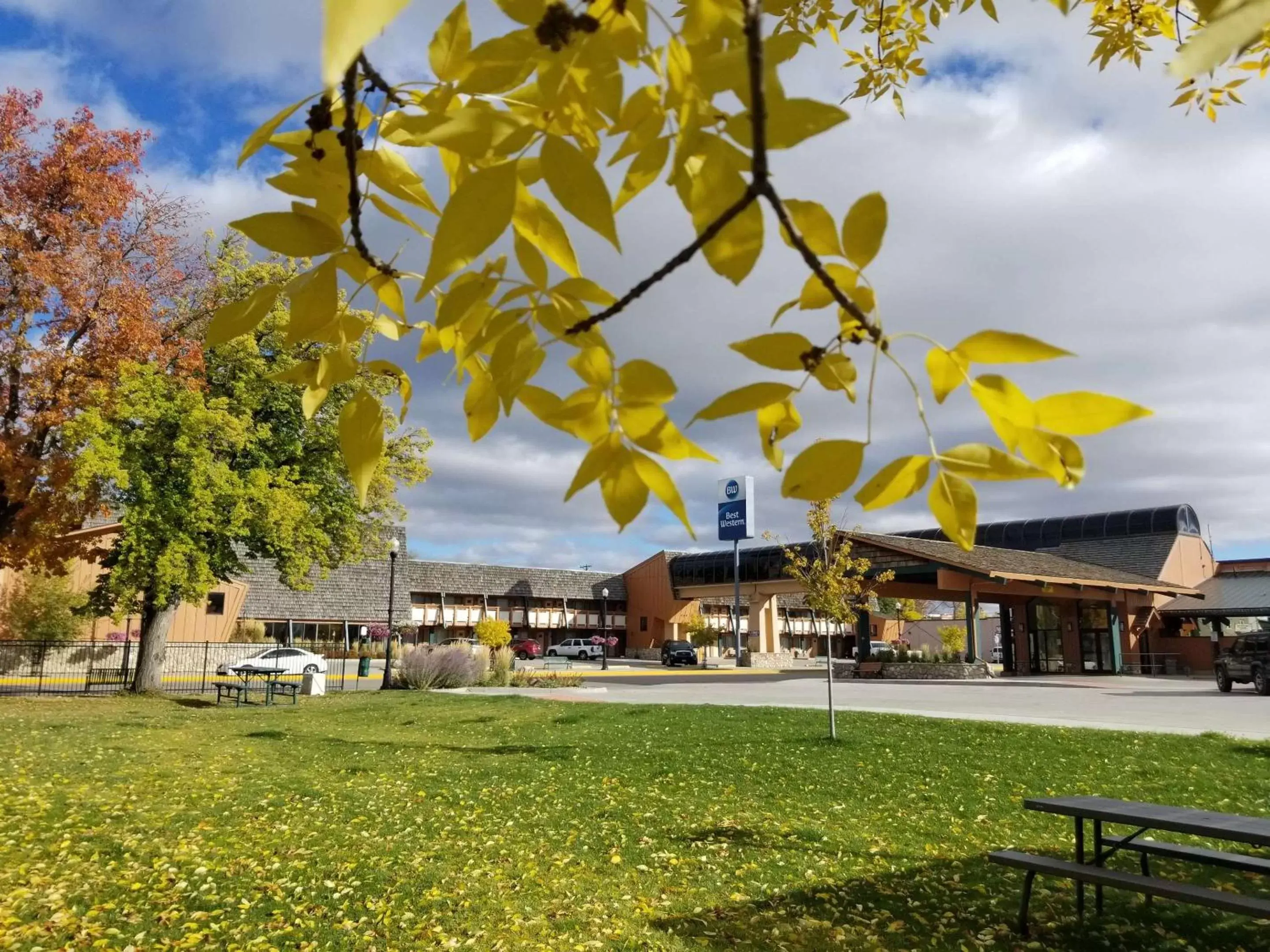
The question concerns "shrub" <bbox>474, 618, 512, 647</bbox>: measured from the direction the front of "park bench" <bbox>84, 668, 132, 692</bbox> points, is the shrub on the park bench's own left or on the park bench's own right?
on the park bench's own left

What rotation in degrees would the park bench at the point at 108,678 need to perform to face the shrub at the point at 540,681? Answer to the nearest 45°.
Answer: approximately 90° to its left

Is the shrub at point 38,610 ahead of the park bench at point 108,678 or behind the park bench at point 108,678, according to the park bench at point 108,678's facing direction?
behind

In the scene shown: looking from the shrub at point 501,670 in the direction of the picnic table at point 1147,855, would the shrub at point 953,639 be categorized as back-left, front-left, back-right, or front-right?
back-left

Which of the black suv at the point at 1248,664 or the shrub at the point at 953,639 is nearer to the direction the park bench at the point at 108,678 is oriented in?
the black suv

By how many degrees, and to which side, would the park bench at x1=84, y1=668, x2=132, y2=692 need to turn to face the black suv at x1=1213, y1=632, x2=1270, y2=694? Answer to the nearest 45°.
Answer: approximately 45° to its left

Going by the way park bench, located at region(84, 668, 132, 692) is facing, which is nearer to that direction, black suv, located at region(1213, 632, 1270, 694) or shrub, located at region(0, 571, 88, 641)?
the black suv

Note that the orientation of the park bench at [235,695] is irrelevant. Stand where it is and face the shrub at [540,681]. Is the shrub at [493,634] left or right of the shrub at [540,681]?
left

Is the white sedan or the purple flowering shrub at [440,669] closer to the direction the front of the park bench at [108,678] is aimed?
the purple flowering shrub

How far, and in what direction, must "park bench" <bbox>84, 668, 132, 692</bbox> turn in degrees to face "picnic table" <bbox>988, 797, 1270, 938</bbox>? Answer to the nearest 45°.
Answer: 0° — it already faces it

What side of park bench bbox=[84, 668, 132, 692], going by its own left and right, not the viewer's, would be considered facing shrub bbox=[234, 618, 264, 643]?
back

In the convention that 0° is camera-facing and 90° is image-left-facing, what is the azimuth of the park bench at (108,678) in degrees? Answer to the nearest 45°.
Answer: approximately 0°
